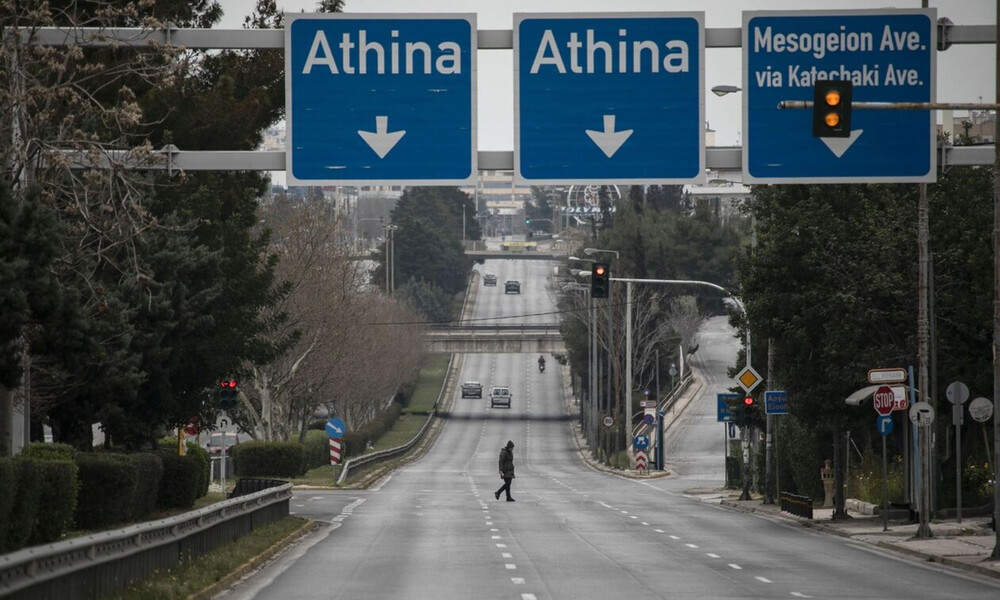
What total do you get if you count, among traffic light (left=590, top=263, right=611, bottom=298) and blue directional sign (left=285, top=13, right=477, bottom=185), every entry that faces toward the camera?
2

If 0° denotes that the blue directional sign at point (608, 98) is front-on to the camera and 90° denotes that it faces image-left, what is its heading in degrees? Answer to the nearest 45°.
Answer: approximately 0°

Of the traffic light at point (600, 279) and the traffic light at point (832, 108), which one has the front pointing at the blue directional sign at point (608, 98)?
the traffic light at point (600, 279)

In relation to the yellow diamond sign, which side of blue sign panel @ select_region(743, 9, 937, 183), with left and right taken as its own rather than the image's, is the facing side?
back

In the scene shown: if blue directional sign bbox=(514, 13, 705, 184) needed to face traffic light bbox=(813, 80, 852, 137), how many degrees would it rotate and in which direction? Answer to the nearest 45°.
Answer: approximately 90° to its left

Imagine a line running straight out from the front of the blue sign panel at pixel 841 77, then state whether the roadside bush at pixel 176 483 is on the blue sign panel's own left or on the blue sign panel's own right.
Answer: on the blue sign panel's own right

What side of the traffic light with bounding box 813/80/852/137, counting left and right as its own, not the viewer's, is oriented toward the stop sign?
back

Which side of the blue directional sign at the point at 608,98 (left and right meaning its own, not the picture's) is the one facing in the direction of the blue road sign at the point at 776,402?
back

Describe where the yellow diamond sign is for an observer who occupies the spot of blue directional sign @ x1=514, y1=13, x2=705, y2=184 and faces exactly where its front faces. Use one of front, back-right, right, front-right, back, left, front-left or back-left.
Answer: back
